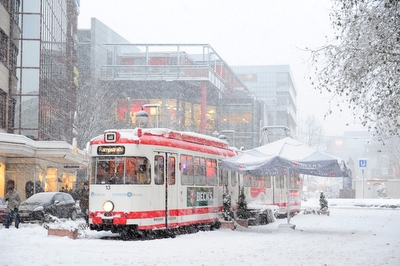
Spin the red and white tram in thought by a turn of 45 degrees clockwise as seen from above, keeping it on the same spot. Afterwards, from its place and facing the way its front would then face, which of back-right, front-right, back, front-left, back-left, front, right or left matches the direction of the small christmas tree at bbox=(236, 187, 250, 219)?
back-right

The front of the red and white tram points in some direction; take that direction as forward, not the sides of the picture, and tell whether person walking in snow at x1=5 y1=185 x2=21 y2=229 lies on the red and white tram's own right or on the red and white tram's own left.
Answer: on the red and white tram's own right

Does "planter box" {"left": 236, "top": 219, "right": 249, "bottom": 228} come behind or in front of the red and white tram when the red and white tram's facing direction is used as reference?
behind

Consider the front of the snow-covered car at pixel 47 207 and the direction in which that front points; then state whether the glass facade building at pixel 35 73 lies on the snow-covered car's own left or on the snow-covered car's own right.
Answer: on the snow-covered car's own right

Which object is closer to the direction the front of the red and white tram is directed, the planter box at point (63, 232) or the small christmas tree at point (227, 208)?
the planter box

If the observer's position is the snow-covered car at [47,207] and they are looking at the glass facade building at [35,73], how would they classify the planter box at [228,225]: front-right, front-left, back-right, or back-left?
back-right

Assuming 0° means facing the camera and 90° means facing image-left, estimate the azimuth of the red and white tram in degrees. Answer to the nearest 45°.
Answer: approximately 45°

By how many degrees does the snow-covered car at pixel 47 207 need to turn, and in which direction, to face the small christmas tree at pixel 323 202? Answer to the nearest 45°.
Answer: approximately 135° to its left
